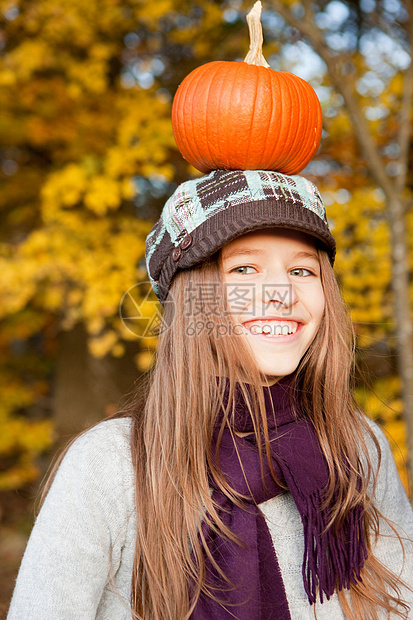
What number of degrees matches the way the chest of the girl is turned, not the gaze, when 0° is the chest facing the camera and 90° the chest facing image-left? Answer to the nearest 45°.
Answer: approximately 315°

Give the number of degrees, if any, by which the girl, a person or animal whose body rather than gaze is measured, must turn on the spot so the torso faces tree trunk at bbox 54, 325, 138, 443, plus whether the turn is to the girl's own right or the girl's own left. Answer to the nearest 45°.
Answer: approximately 135° to the girl's own left
